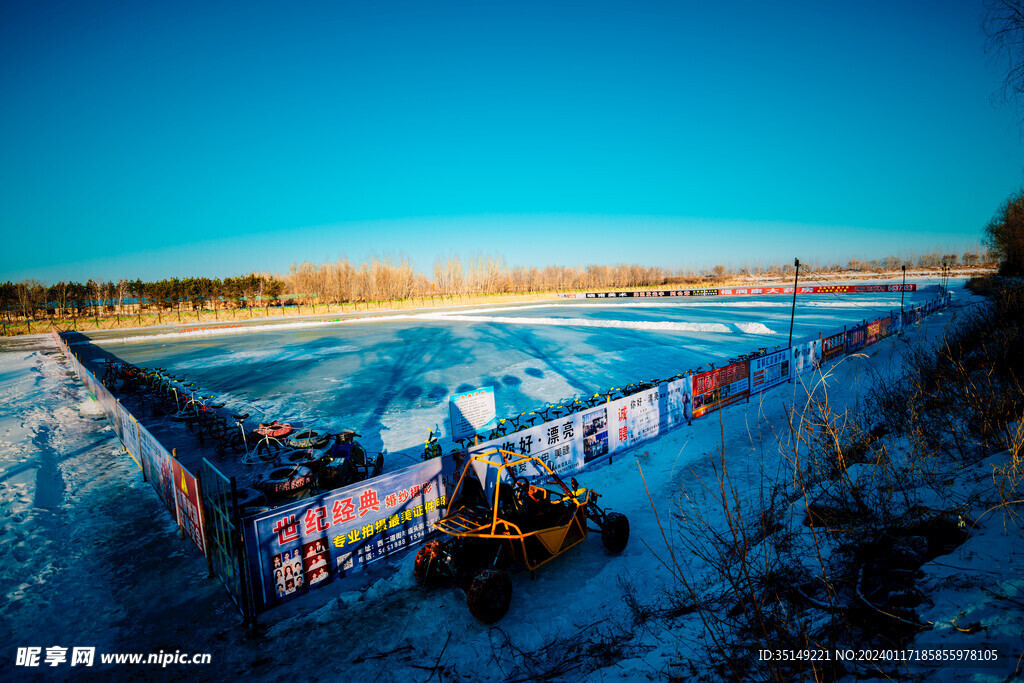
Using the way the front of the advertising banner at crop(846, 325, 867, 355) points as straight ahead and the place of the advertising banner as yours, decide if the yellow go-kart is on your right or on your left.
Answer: on your right

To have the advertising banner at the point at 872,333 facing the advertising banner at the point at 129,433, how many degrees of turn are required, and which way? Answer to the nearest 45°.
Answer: approximately 90° to its right

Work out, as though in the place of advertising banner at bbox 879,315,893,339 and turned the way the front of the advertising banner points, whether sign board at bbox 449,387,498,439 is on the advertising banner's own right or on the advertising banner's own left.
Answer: on the advertising banner's own right

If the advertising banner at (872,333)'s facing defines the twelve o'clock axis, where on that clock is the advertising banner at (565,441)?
the advertising banner at (565,441) is roughly at 2 o'clock from the advertising banner at (872,333).

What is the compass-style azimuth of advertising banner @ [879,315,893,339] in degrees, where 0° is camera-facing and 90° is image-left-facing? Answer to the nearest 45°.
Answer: approximately 315°

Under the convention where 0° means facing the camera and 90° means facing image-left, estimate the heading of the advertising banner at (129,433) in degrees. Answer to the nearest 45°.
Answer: approximately 45°

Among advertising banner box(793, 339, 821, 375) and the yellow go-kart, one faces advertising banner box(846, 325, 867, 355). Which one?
the yellow go-kart

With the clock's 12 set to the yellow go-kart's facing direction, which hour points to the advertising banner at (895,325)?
The advertising banner is roughly at 12 o'clock from the yellow go-kart.

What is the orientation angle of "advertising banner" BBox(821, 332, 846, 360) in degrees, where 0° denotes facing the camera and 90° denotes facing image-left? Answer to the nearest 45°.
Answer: approximately 315°
